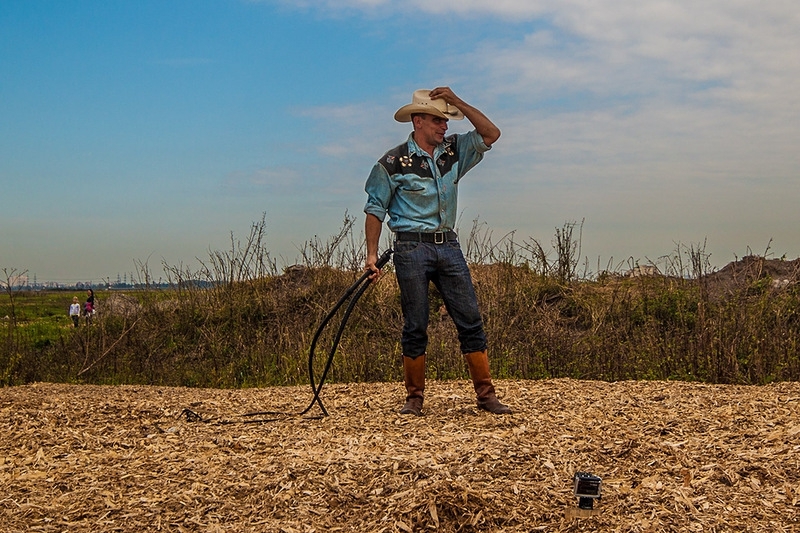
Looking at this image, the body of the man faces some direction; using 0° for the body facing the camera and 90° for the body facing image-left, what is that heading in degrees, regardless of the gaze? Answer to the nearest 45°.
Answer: approximately 315°

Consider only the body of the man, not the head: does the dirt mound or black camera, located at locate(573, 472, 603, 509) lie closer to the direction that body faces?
the black camera

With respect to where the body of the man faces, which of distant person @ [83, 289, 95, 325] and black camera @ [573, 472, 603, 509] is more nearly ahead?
the black camera

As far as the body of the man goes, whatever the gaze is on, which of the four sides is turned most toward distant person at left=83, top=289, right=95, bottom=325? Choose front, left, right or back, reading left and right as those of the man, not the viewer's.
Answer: back

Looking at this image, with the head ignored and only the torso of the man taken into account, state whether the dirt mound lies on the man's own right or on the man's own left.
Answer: on the man's own left

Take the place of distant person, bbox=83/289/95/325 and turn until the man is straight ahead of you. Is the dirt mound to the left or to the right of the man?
left

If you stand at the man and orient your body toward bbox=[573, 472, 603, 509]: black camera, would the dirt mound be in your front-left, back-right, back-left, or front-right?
back-left

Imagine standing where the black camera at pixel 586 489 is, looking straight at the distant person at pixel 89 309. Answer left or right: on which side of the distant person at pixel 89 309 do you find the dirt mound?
right
